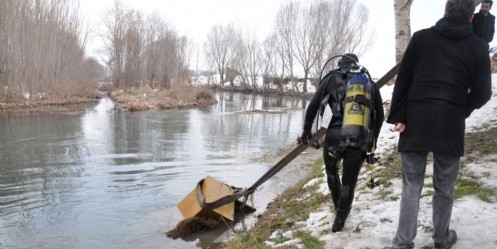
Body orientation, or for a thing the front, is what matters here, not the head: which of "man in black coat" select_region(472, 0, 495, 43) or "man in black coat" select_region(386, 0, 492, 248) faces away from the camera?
"man in black coat" select_region(386, 0, 492, 248)

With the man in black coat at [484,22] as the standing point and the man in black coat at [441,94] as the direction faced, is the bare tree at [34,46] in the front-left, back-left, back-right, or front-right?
back-right

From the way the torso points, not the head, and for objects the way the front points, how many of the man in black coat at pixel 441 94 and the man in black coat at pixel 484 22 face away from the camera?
1

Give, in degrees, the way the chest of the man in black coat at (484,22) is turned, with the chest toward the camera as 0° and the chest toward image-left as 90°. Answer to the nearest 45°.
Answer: approximately 45°

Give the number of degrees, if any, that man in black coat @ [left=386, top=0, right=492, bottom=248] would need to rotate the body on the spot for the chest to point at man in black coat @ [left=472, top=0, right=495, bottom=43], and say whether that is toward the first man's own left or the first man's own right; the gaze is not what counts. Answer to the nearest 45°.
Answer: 0° — they already face them

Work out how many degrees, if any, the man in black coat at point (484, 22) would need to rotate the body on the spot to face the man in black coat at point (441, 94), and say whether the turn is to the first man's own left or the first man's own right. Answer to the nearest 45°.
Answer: approximately 45° to the first man's own left

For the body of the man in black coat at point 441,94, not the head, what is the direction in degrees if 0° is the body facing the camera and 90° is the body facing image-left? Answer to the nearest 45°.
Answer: approximately 180°

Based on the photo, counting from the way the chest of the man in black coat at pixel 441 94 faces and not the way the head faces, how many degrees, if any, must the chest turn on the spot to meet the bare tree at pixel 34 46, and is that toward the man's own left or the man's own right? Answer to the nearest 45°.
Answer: approximately 45° to the man's own left
